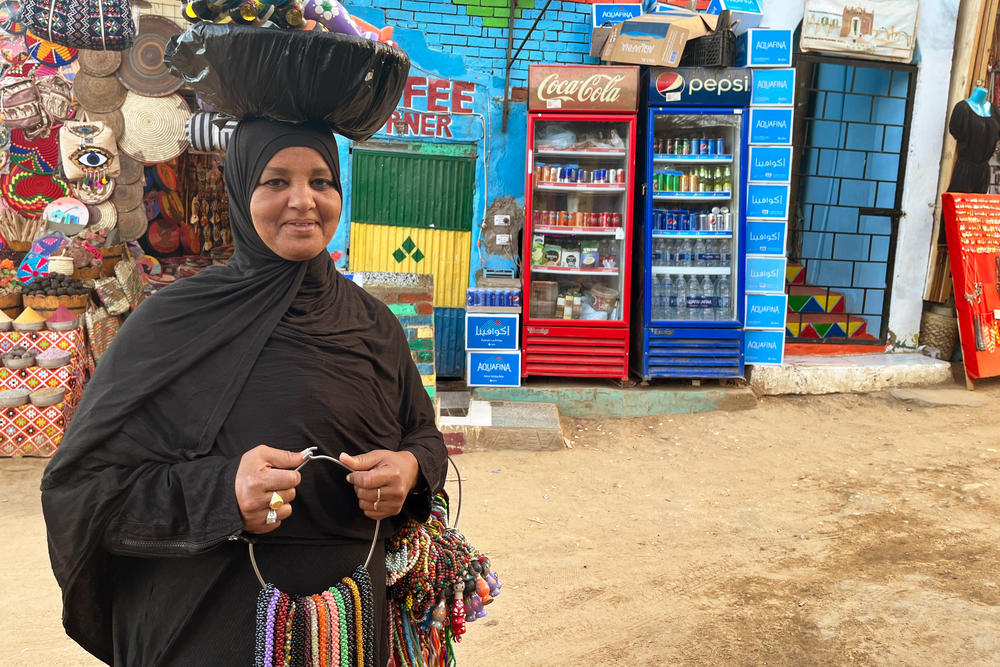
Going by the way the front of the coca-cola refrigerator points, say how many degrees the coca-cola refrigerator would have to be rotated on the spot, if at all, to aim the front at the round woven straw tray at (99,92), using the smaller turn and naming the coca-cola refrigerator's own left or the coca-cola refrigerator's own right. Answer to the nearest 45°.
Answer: approximately 90° to the coca-cola refrigerator's own right

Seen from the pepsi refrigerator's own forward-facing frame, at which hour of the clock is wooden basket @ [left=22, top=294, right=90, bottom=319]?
The wooden basket is roughly at 2 o'clock from the pepsi refrigerator.

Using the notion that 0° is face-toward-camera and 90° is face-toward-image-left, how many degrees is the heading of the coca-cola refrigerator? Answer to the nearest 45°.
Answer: approximately 0°

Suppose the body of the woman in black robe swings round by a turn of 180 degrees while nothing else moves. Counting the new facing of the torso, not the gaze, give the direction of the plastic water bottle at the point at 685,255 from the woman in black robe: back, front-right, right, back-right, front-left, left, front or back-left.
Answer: right

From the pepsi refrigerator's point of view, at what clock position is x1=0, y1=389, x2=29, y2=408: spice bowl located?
The spice bowl is roughly at 2 o'clock from the pepsi refrigerator.

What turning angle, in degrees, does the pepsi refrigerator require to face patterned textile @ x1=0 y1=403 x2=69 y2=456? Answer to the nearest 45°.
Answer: approximately 45° to its right

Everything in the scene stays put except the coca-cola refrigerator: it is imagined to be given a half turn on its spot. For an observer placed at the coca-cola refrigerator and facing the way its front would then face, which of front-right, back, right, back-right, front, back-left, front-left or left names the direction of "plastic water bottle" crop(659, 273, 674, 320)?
right

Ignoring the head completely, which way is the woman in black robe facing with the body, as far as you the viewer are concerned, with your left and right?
facing the viewer and to the right of the viewer

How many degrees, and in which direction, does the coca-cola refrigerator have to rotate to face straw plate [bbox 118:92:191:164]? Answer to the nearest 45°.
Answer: approximately 90° to its right

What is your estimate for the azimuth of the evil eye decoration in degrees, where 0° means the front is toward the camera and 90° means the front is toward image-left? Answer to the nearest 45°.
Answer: approximately 0°
